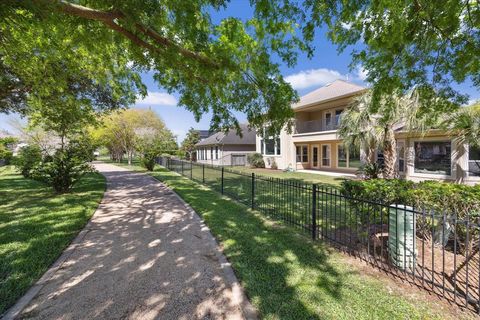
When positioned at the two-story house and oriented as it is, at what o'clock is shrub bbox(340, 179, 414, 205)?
The shrub is roughly at 10 o'clock from the two-story house.

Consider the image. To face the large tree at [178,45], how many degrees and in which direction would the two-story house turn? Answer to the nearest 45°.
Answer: approximately 45° to its left

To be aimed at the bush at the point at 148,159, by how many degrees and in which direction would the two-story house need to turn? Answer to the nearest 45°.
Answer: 0° — it already faces it

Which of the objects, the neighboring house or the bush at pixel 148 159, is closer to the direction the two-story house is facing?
the bush

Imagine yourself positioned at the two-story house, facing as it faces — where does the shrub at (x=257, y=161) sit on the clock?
The shrub is roughly at 2 o'clock from the two-story house.

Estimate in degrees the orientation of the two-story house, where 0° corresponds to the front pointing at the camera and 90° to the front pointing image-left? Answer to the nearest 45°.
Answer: approximately 45°

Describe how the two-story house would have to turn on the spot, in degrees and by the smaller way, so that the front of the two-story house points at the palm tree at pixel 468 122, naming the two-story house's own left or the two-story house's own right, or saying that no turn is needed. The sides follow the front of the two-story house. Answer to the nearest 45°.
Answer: approximately 90° to the two-story house's own left

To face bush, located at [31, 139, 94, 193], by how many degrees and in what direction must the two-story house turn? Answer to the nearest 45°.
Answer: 0° — it already faces it

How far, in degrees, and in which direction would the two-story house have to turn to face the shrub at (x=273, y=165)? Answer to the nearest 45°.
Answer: approximately 45° to its right
